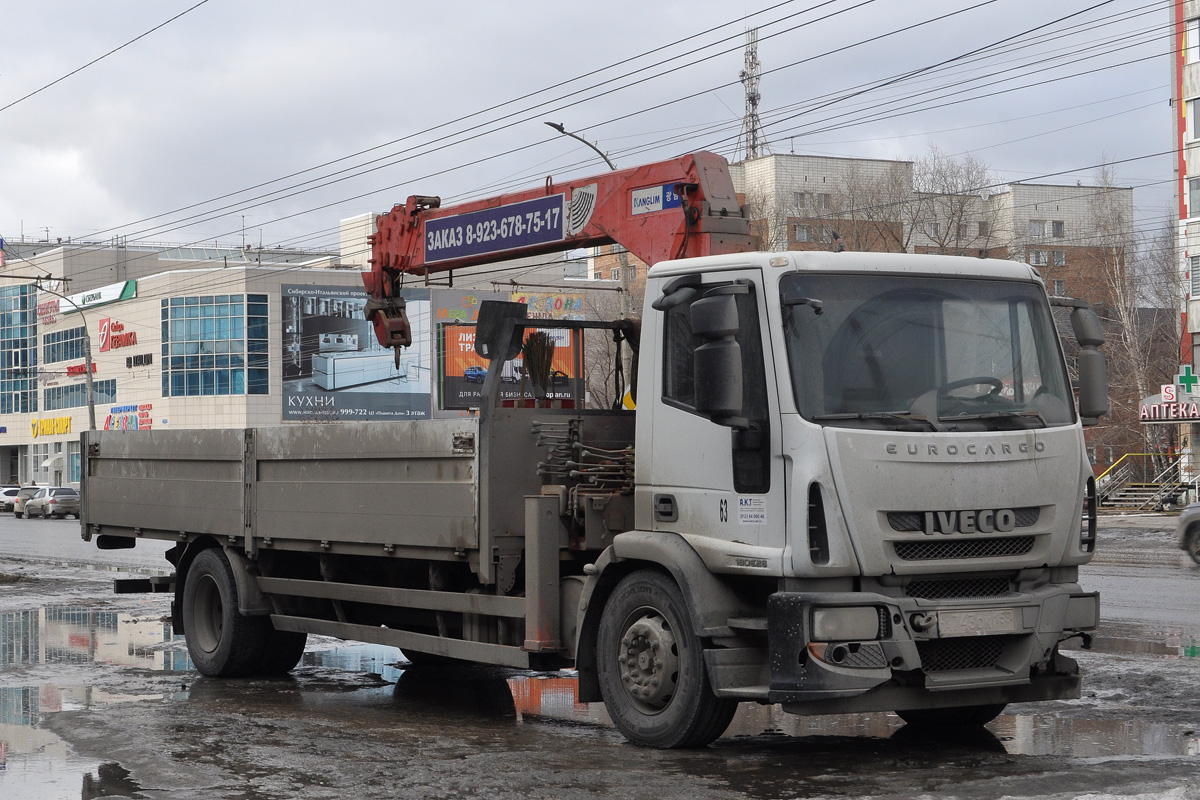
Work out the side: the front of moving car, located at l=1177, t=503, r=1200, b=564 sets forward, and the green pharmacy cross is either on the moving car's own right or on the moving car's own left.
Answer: on the moving car's own right

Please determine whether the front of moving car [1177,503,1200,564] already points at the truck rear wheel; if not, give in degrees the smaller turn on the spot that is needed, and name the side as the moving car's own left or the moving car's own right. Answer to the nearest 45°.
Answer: approximately 45° to the moving car's own left

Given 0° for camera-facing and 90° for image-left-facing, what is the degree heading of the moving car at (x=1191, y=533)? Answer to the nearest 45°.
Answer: approximately 90°

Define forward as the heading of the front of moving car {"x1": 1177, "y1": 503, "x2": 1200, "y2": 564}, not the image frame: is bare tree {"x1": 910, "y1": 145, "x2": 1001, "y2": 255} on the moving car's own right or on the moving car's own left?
on the moving car's own right

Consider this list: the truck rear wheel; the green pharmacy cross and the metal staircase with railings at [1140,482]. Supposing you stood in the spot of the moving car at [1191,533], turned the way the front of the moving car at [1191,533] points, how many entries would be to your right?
2

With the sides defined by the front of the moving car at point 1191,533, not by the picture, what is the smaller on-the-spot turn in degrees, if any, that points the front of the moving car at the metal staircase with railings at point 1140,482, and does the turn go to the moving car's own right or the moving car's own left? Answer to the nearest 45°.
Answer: approximately 90° to the moving car's own right
